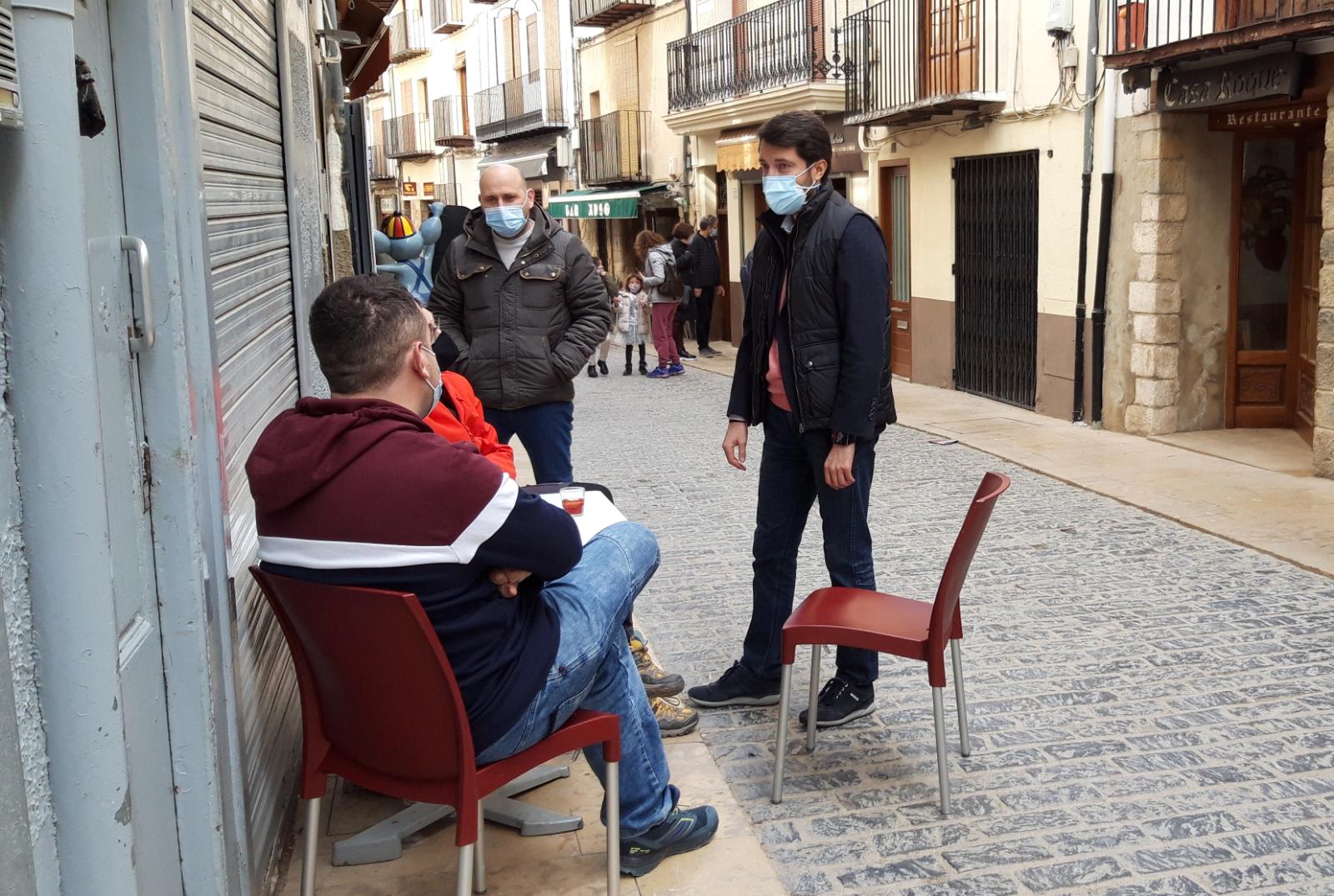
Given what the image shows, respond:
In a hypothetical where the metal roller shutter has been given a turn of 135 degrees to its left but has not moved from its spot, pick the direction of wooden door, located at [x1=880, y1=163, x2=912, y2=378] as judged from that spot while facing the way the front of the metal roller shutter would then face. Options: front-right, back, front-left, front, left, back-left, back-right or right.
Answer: right

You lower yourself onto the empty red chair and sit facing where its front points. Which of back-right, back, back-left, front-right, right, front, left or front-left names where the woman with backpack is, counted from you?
right

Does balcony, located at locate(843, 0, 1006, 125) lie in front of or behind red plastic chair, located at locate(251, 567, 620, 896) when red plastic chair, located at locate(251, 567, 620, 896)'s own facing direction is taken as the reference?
in front

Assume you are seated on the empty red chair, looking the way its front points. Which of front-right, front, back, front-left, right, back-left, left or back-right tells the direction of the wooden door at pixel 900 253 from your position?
right

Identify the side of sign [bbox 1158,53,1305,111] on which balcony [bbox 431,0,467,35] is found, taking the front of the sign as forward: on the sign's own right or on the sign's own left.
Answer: on the sign's own right

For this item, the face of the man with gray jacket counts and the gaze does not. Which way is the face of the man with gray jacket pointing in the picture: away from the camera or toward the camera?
toward the camera

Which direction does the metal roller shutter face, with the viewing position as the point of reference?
facing to the right of the viewer

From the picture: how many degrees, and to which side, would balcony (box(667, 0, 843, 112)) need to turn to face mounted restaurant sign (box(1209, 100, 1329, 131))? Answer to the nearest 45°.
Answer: approximately 45° to its left

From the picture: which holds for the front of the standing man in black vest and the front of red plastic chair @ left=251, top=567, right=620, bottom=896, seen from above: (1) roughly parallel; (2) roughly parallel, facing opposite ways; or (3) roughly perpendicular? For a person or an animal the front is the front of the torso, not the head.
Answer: roughly parallel, facing opposite ways
